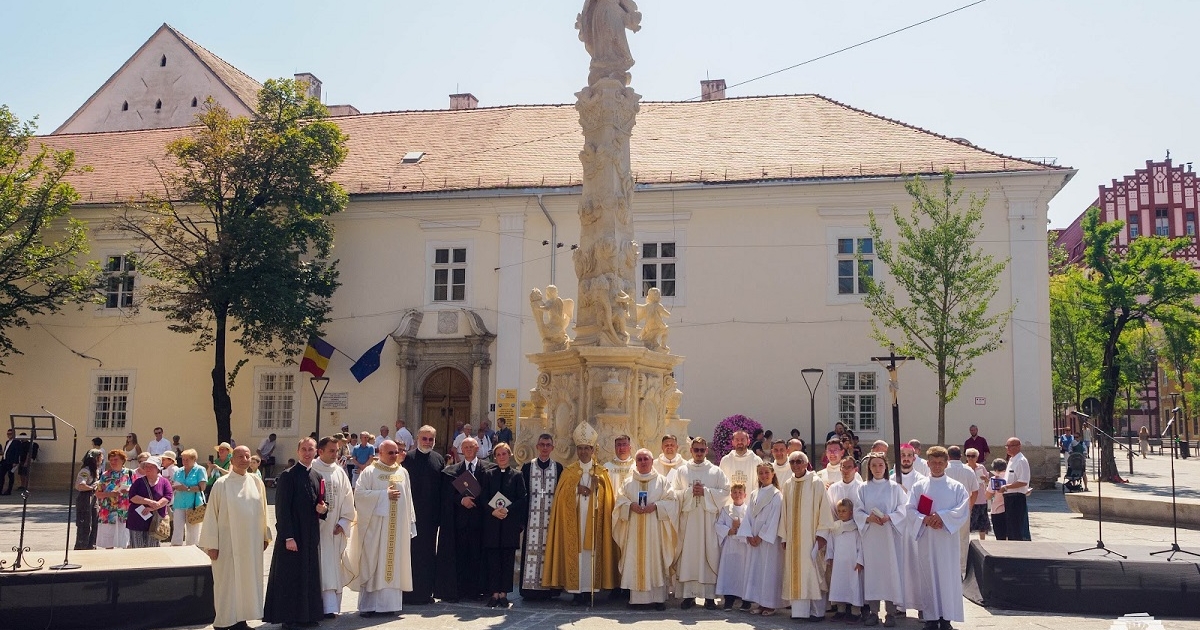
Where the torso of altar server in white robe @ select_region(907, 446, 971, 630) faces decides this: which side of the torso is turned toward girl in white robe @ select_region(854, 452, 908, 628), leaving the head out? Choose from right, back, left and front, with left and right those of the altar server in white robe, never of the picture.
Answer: right

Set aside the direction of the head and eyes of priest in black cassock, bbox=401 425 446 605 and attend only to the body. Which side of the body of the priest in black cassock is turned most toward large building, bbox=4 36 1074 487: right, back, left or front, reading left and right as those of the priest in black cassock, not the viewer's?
back

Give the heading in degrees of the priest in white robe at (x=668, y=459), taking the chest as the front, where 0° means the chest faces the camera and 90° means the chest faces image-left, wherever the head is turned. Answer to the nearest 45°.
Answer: approximately 0°

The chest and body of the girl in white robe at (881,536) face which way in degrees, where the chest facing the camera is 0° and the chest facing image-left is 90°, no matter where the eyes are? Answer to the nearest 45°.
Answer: approximately 0°

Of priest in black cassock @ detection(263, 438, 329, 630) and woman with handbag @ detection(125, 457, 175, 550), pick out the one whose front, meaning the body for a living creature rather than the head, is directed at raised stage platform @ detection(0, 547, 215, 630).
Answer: the woman with handbag
